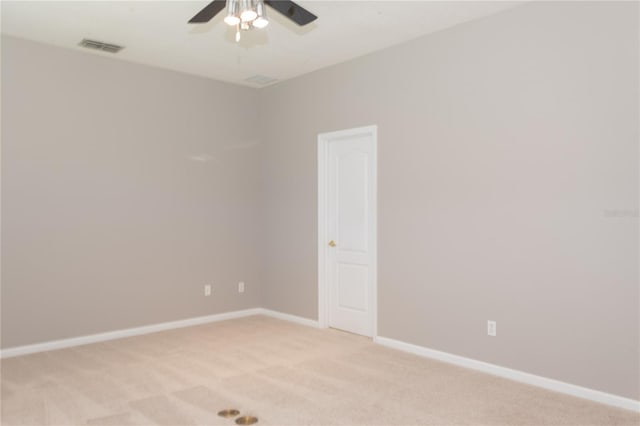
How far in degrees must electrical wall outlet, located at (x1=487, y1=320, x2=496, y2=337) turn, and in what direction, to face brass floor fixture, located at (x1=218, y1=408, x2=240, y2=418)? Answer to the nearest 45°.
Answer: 0° — it already faces it

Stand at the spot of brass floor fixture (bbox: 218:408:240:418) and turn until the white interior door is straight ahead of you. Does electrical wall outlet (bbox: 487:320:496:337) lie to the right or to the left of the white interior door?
right

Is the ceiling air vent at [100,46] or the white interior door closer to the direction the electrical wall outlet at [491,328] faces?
the ceiling air vent

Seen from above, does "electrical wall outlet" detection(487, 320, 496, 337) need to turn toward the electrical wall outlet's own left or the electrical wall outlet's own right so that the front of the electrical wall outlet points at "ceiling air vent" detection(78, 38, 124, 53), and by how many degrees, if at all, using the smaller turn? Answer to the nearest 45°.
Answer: approximately 45° to the electrical wall outlet's own right

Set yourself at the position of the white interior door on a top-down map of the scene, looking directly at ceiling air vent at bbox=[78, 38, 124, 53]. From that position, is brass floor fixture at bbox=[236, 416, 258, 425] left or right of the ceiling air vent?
left

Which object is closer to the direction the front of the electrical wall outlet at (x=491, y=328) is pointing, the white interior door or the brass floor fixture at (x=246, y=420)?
the brass floor fixture

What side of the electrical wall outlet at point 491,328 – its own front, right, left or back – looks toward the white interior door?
right

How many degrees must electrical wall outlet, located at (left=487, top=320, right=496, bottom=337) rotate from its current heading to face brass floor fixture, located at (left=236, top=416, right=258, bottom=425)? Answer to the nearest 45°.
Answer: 0° — it already faces it

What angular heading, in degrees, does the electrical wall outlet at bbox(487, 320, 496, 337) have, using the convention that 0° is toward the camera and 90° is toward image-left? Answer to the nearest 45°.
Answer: approximately 45°
